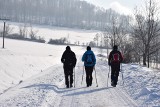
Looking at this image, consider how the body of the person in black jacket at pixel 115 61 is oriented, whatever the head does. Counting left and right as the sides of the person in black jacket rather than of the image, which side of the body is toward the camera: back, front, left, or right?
back

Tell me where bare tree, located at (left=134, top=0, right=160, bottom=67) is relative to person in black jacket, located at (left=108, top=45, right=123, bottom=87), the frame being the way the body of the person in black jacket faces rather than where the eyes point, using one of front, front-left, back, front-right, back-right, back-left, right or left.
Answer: front
